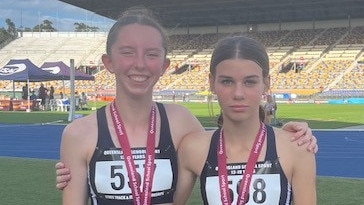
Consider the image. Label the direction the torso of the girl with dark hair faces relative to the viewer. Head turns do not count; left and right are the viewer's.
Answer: facing the viewer
